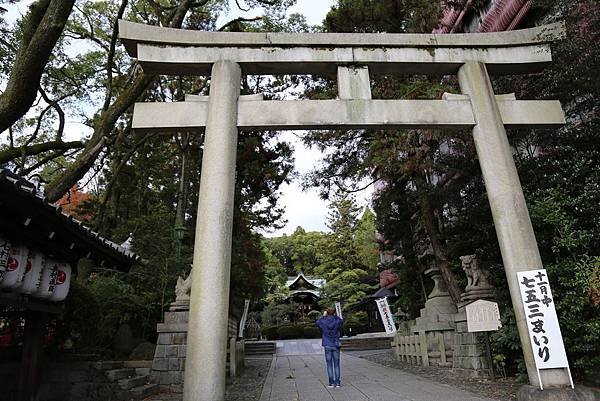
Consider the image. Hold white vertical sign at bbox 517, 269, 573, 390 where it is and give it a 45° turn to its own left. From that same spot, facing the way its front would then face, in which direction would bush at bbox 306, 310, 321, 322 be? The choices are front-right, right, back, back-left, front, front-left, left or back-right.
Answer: back

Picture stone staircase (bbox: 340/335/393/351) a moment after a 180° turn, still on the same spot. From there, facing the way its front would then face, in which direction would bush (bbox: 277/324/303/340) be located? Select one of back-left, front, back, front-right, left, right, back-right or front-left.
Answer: front-left

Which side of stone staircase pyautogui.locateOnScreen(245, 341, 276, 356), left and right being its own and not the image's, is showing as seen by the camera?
front

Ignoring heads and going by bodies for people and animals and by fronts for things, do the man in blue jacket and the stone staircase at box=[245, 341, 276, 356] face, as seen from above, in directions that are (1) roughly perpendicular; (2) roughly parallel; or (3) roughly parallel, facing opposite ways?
roughly parallel, facing opposite ways

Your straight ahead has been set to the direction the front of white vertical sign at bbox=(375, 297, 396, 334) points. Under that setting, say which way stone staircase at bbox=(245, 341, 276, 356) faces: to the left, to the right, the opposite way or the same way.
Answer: the same way

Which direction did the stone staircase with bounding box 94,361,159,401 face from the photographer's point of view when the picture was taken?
facing the viewer and to the right of the viewer

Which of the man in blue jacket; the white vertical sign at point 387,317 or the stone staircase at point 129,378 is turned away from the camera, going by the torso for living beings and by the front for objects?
the man in blue jacket

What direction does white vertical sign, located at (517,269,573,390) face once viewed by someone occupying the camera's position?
facing the viewer

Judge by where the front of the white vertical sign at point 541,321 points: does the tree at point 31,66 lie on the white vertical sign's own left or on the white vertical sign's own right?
on the white vertical sign's own right

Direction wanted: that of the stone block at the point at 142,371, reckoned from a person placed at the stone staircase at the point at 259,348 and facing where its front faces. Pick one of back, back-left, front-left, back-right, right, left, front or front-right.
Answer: front

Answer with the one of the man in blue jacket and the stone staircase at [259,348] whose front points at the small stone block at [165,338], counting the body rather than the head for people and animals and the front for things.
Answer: the stone staircase

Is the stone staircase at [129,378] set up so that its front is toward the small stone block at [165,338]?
no

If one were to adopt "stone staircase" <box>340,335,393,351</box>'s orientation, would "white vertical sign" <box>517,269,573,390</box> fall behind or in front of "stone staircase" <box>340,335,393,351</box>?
in front

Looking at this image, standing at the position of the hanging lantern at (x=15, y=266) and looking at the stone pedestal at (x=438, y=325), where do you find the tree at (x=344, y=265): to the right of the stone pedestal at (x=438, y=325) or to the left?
left

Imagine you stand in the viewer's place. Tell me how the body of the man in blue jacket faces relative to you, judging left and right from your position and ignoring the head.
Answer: facing away from the viewer

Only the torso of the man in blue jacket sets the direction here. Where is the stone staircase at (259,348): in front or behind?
in front
